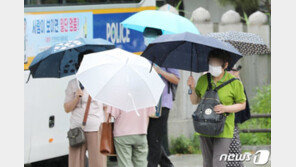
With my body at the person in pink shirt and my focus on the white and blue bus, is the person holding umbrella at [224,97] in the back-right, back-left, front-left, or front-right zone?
back-right

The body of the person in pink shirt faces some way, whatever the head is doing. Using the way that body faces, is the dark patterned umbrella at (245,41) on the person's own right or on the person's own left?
on the person's own right

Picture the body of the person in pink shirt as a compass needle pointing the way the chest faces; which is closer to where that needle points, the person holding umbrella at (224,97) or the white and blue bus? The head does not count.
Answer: the white and blue bus

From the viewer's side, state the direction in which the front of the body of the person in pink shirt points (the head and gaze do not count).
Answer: away from the camera

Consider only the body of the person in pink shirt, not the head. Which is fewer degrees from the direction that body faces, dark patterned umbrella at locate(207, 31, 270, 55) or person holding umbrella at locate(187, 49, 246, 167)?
the dark patterned umbrella
